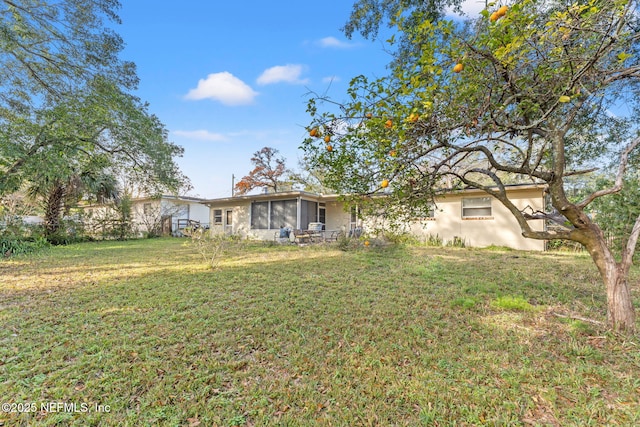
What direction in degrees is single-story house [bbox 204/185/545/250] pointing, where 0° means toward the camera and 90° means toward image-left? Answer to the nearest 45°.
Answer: approximately 180°

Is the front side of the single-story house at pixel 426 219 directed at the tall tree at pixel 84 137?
no

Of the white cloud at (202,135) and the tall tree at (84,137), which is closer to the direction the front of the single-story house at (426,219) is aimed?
the white cloud

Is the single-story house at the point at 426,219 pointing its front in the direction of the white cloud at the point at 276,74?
no

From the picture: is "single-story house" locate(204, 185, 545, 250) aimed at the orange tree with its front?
no

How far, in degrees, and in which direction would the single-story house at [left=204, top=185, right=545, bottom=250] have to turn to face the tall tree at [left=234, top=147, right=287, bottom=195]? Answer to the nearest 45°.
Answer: approximately 45° to its left
